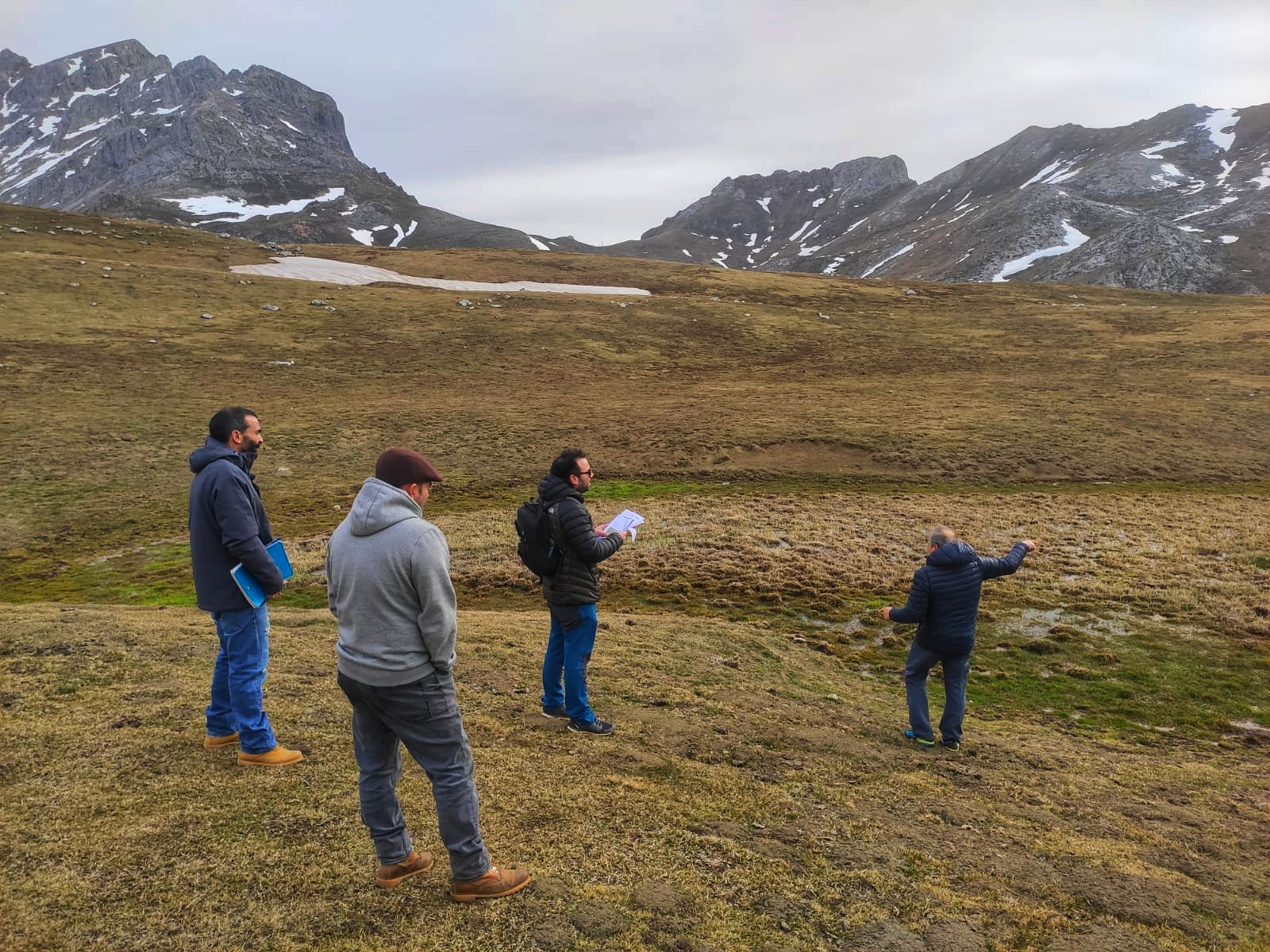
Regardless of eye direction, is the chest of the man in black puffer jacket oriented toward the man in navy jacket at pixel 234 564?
no

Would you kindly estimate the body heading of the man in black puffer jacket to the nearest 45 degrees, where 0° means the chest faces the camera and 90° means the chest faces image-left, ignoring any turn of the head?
approximately 270°

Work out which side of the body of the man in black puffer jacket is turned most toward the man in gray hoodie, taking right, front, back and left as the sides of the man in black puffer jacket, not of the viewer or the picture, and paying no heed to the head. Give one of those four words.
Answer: right

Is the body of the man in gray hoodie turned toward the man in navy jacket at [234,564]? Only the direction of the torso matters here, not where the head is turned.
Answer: no

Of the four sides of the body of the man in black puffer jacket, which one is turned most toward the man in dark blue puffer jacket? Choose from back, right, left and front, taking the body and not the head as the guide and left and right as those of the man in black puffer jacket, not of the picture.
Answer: front

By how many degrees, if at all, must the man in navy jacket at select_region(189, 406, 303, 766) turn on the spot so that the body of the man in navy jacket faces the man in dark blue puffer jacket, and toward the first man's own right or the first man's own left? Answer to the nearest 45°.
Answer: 0° — they already face them

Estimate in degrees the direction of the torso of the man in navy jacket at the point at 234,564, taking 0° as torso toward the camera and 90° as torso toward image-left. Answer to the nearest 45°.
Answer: approximately 270°

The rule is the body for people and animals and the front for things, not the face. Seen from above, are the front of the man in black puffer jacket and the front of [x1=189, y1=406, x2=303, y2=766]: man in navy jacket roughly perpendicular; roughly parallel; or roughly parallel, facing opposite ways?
roughly parallel

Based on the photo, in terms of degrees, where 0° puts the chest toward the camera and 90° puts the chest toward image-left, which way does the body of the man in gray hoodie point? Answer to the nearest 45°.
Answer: approximately 225°

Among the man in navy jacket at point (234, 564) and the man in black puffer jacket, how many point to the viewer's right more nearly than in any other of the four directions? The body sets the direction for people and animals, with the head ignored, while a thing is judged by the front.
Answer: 2

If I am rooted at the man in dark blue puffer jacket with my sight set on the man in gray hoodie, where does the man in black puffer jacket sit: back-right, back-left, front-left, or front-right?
front-right

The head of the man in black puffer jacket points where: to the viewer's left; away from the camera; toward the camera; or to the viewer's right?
to the viewer's right

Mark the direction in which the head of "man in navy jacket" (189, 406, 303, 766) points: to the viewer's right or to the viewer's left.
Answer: to the viewer's right
